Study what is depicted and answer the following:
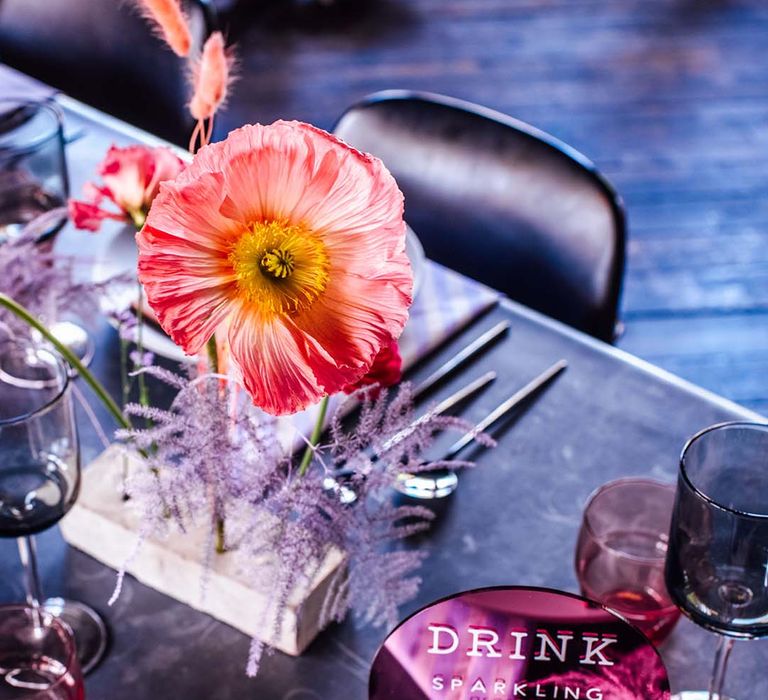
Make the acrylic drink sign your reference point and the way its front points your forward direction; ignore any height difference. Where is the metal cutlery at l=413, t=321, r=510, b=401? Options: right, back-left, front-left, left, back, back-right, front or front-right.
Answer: back

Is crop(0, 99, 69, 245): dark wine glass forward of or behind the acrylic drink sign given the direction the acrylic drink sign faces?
behind

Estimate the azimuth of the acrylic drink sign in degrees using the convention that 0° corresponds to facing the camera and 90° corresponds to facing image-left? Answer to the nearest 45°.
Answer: approximately 0°
